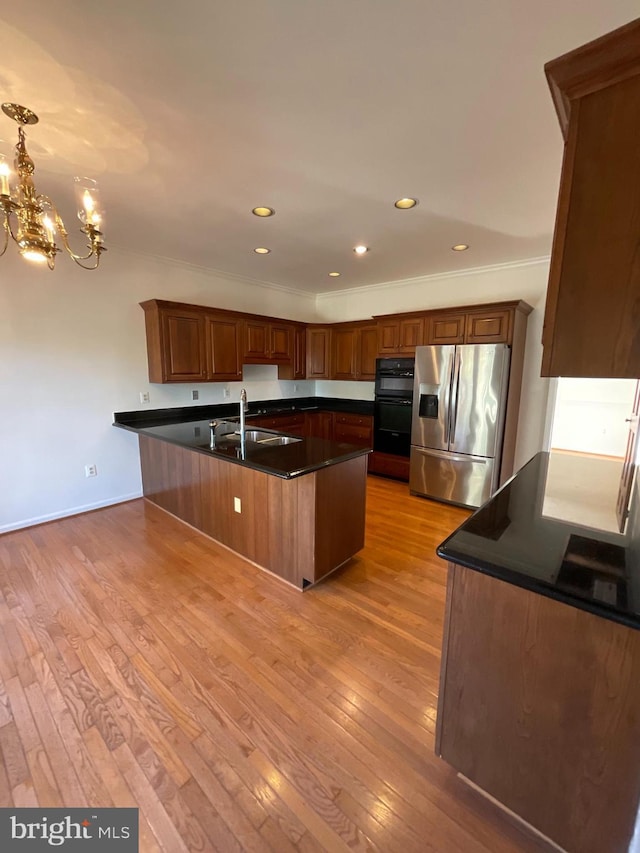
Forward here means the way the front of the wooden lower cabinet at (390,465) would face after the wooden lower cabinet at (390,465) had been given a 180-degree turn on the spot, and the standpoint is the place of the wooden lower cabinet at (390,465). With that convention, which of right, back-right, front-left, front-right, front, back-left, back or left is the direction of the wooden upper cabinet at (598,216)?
back-right

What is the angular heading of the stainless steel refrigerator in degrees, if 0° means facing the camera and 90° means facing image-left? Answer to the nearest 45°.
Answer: approximately 45°

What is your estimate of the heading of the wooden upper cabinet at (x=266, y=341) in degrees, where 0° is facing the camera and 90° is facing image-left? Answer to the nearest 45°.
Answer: approximately 315°

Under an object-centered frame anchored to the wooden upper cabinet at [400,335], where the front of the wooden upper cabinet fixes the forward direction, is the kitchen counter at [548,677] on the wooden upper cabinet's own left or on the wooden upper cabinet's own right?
on the wooden upper cabinet's own left

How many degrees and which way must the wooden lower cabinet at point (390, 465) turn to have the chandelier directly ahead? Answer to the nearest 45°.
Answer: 0° — it already faces it

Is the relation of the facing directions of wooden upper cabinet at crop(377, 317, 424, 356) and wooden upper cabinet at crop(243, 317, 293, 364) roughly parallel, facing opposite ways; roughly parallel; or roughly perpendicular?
roughly perpendicular

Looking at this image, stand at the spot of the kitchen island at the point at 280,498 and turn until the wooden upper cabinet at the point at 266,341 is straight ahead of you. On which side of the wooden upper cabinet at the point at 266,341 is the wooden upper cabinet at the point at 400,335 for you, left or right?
right

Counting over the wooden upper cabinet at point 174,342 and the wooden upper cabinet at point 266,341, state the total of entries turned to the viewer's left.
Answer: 0

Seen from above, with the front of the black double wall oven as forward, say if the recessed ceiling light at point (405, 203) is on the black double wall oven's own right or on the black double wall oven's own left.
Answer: on the black double wall oven's own left

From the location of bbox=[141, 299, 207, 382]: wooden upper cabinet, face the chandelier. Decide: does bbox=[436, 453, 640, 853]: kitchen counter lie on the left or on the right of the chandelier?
left

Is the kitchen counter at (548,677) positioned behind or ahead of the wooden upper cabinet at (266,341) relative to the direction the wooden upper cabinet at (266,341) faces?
ahead

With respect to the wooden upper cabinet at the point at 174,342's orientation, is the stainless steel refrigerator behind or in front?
in front
